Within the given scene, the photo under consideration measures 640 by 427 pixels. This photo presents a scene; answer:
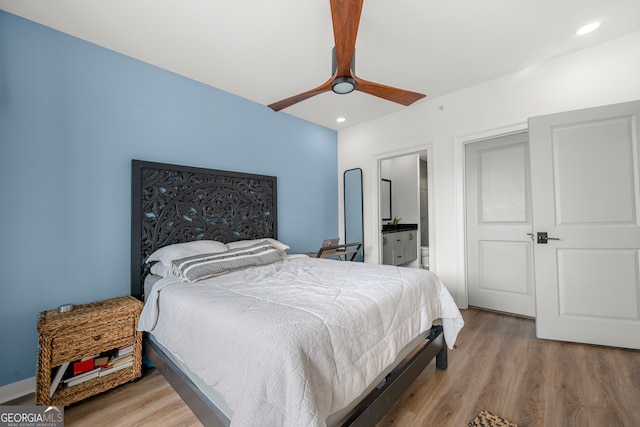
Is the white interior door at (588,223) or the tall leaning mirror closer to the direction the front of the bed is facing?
the white interior door

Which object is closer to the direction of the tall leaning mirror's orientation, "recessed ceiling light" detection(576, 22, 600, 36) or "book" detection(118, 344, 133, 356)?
the book

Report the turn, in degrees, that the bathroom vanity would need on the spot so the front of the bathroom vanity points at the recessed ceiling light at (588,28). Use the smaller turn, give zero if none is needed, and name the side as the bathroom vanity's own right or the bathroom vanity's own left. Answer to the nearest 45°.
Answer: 0° — it already faces it

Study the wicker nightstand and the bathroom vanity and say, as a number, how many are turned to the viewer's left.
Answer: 0

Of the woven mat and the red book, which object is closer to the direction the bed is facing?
the woven mat

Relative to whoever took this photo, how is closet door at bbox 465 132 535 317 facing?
facing the viewer and to the left of the viewer

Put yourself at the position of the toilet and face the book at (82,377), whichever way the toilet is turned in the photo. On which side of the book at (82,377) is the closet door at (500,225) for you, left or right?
left

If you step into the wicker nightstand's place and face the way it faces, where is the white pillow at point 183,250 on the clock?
The white pillow is roughly at 10 o'clock from the wicker nightstand.

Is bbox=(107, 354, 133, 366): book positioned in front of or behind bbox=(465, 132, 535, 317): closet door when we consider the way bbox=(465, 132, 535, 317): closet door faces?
in front

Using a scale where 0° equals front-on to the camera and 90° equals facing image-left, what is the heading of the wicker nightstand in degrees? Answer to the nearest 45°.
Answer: approximately 315°

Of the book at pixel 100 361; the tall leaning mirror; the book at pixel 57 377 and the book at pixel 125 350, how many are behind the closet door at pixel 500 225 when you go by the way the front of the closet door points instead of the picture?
0

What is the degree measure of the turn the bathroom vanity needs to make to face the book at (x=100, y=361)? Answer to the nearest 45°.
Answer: approximately 90° to its right

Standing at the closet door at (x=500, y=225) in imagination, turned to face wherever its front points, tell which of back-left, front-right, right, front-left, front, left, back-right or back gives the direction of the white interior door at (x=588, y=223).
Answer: left

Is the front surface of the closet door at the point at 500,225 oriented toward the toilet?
no

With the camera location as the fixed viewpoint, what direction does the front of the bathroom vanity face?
facing the viewer and to the right of the viewer

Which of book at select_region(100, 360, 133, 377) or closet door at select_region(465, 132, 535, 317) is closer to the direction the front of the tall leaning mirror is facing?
the book

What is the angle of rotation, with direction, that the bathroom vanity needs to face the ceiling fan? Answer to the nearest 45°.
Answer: approximately 45° to its right

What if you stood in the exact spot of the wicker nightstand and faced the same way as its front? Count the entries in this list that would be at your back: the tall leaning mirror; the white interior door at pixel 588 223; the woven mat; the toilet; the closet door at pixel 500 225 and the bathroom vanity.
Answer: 0

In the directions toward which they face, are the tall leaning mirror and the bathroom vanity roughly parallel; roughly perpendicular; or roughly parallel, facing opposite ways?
roughly perpendicular

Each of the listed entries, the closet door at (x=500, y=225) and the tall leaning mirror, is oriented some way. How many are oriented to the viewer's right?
0
